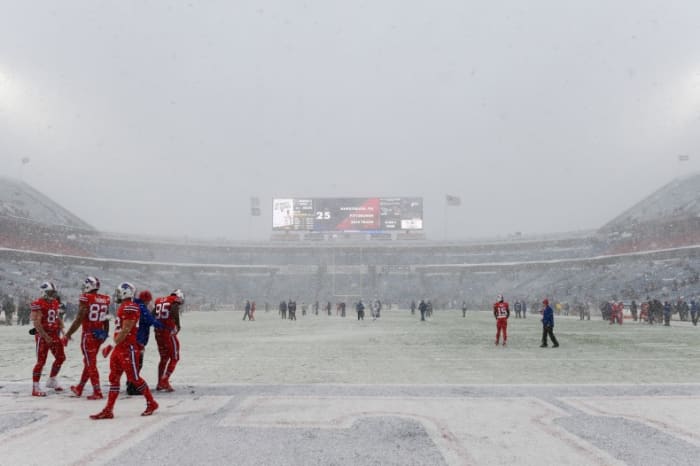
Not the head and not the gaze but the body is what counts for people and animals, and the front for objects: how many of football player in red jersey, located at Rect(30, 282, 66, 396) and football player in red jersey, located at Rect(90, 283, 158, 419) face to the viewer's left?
1

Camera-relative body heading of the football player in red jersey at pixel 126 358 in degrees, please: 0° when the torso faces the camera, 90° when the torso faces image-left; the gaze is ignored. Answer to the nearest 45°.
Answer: approximately 90°

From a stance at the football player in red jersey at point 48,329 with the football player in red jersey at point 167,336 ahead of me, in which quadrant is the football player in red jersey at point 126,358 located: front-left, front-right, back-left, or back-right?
front-right

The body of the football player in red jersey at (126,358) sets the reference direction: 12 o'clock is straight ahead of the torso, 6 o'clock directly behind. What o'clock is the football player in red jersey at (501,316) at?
the football player in red jersey at (501,316) is roughly at 5 o'clock from the football player in red jersey at (126,358).

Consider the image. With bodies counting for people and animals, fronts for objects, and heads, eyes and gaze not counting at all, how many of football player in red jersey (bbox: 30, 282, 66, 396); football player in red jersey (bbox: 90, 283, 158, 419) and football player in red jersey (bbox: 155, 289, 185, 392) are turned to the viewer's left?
1

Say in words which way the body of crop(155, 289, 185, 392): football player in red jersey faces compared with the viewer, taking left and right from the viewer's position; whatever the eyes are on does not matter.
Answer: facing away from the viewer and to the right of the viewer

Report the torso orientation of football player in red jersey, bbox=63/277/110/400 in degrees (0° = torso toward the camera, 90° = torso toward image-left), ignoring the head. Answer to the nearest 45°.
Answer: approximately 135°

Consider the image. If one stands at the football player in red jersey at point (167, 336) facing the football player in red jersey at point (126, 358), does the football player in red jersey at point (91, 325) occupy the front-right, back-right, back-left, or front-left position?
front-right
